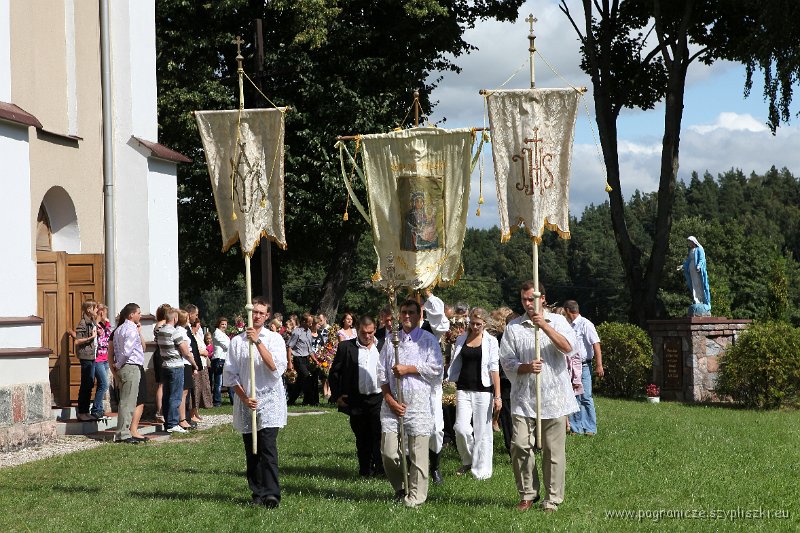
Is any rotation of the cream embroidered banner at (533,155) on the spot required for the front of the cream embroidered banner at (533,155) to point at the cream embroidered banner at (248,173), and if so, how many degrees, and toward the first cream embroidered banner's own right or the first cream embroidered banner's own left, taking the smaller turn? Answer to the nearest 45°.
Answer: approximately 90° to the first cream embroidered banner's own right

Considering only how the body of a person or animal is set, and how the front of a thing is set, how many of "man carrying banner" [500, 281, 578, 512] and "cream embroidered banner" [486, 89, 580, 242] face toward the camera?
2

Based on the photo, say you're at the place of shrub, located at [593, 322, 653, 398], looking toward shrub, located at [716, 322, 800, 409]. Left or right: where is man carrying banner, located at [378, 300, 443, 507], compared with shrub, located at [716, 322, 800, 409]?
right

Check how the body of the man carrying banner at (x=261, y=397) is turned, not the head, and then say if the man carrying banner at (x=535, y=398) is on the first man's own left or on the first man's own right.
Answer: on the first man's own left

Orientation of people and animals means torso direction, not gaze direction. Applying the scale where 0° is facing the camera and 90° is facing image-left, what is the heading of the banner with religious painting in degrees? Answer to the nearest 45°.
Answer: approximately 0°

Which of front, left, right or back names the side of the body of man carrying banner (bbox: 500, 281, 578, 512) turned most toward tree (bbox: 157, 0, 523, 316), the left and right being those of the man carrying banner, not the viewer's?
back

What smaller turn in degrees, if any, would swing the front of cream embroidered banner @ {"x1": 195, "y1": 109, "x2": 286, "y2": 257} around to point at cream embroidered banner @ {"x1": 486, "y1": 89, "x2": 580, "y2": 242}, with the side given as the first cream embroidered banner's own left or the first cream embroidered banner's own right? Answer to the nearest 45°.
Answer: approximately 45° to the first cream embroidered banner's own left
